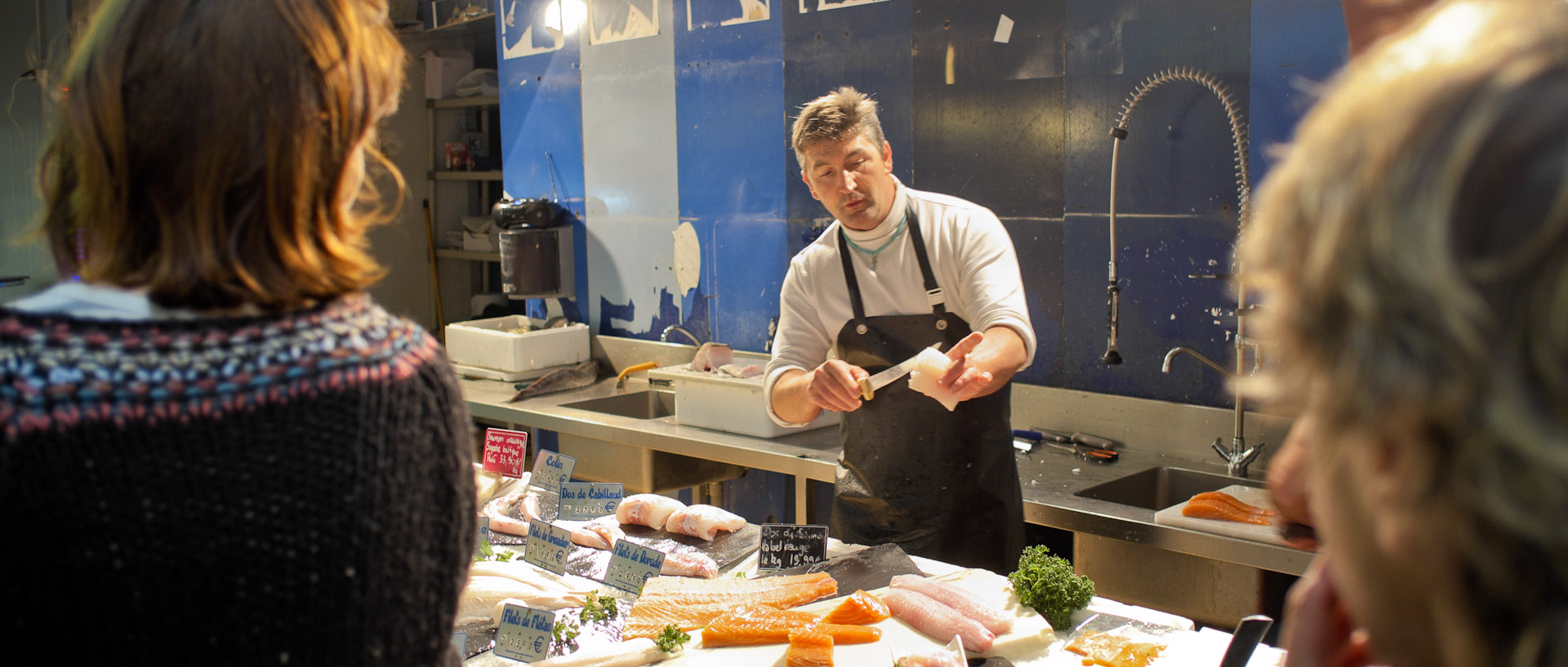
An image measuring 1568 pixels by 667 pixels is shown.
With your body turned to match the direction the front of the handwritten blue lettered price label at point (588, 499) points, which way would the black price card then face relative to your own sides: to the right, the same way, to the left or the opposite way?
the same way

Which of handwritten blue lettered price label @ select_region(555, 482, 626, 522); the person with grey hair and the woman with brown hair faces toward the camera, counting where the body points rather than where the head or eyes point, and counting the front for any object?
the handwritten blue lettered price label

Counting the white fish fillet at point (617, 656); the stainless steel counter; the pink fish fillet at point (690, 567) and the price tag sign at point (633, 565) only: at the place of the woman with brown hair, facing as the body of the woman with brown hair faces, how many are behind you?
0

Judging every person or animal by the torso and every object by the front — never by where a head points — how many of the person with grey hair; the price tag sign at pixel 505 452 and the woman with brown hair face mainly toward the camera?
1

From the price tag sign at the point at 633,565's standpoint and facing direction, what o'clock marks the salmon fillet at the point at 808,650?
The salmon fillet is roughly at 11 o'clock from the price tag sign.

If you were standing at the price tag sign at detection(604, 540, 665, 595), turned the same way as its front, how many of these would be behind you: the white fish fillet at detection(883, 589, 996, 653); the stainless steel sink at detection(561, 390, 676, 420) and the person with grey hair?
1

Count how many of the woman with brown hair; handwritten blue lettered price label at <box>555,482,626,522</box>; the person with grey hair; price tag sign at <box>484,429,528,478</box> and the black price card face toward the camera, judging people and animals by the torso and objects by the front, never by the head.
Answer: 3

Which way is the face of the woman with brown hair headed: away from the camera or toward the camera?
away from the camera

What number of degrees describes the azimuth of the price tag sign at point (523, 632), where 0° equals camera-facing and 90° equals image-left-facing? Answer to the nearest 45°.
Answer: approximately 0°

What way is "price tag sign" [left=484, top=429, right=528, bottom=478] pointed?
toward the camera

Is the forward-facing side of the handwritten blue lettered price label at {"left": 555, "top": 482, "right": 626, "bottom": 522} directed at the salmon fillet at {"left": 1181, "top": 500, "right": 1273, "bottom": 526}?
no

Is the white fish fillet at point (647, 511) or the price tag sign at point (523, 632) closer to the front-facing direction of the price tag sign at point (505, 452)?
the price tag sign

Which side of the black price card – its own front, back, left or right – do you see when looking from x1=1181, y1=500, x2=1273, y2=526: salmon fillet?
left

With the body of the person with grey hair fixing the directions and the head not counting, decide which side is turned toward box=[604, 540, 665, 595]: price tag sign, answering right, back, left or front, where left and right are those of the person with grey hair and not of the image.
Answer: front

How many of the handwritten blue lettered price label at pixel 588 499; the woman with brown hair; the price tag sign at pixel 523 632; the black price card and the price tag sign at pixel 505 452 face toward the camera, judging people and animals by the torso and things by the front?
4

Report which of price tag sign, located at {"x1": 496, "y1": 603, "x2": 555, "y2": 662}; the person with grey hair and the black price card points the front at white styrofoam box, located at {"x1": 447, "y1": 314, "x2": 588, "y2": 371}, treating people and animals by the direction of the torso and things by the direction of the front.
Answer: the person with grey hair

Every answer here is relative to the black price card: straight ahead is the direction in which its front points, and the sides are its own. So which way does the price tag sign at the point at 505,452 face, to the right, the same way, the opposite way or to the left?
the same way

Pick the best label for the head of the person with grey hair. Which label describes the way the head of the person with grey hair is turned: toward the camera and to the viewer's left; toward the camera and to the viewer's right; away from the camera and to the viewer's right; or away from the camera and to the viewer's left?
away from the camera and to the viewer's left

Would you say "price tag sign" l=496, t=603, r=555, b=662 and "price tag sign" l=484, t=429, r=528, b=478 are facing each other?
no

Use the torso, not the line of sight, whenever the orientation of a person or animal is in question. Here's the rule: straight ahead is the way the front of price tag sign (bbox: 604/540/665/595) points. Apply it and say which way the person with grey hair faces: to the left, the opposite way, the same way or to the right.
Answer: the opposite way
